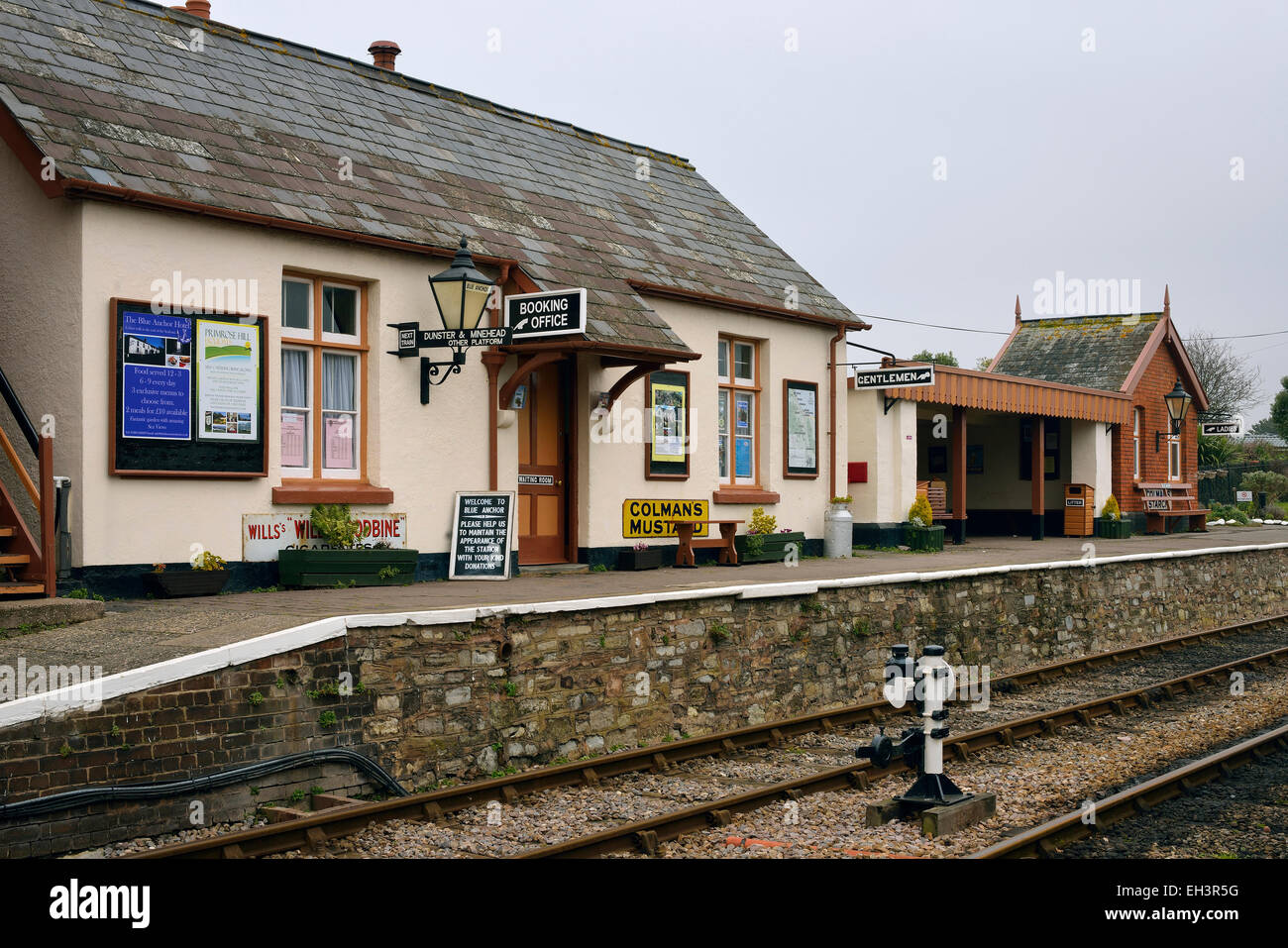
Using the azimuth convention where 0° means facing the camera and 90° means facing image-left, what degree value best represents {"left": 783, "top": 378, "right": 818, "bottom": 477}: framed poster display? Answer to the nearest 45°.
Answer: approximately 315°

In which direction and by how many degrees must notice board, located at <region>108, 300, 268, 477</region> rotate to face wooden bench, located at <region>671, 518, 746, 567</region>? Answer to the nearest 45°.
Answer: approximately 90° to its left

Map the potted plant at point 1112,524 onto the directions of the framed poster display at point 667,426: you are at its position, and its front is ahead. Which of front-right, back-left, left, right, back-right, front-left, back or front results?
left

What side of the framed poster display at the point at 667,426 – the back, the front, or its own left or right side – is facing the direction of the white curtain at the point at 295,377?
right

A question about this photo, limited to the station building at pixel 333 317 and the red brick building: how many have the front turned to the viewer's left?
0

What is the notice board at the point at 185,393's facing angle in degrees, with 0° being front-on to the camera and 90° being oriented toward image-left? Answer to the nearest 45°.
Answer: approximately 315°

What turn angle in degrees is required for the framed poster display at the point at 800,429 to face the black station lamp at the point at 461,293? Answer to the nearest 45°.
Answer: approximately 90° to its right

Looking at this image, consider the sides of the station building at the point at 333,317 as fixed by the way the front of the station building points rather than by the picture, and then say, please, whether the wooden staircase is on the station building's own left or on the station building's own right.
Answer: on the station building's own right

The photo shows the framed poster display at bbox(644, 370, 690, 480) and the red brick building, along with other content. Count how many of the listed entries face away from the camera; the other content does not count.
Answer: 0

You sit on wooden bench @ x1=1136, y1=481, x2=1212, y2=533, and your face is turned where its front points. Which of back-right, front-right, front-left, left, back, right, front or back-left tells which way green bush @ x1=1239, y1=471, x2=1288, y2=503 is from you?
back-left

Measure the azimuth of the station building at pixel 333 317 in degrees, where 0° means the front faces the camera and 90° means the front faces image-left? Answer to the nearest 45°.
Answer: approximately 315°

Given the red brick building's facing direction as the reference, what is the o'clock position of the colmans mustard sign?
The colmans mustard sign is roughly at 2 o'clock from the red brick building.

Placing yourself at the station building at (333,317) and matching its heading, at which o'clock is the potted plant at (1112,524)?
The potted plant is roughly at 9 o'clock from the station building.
